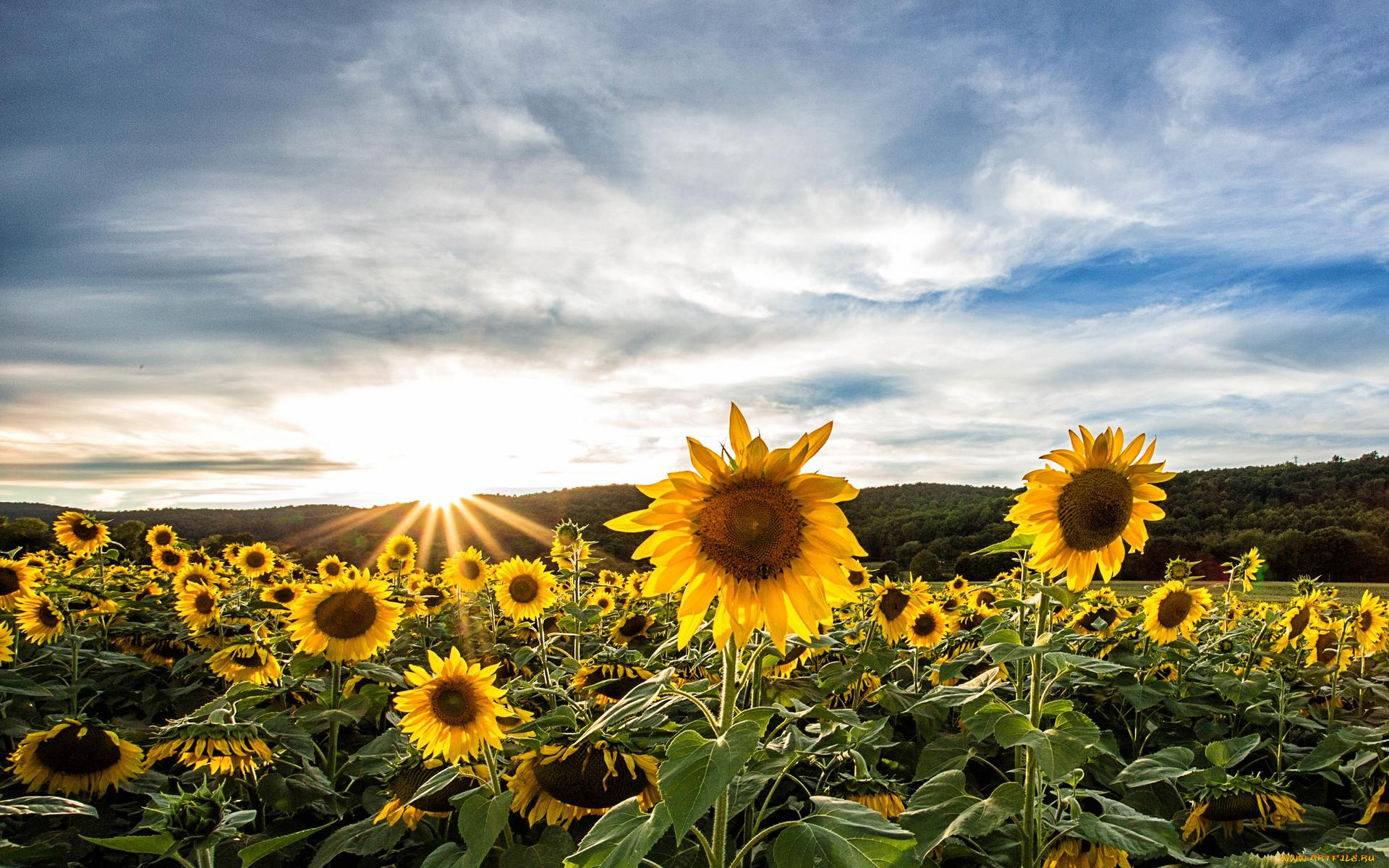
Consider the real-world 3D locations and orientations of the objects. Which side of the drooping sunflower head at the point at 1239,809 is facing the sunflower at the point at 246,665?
right

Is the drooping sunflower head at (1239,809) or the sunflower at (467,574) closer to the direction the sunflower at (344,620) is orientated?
the drooping sunflower head

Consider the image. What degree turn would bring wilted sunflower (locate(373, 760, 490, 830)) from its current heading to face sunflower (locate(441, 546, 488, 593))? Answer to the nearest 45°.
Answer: approximately 180°

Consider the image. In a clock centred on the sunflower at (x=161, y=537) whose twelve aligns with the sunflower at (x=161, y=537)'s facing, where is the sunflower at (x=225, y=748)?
the sunflower at (x=225, y=748) is roughly at 12 o'clock from the sunflower at (x=161, y=537).

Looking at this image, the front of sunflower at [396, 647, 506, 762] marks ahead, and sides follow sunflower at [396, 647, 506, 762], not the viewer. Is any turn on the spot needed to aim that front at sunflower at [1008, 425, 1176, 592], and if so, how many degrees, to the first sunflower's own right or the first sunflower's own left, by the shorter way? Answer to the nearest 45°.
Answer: approximately 90° to the first sunflower's own left

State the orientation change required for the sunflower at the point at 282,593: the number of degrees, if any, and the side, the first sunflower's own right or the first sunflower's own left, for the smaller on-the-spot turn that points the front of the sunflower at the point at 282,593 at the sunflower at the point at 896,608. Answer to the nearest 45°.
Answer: approximately 45° to the first sunflower's own left

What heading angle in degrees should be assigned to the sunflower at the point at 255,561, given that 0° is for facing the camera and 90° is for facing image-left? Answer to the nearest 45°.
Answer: approximately 0°

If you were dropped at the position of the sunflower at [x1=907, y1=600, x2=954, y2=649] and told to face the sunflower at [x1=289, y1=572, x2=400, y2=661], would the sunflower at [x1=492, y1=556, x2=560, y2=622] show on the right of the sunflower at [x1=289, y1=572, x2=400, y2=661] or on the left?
right

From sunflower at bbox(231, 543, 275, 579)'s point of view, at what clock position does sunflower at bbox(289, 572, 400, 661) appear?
sunflower at bbox(289, 572, 400, 661) is roughly at 12 o'clock from sunflower at bbox(231, 543, 275, 579).

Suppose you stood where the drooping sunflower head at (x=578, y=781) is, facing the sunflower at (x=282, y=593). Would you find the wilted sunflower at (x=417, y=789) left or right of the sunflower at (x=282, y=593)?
left

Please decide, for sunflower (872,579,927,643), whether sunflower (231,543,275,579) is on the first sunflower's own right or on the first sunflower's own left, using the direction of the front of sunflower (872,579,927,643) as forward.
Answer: on the first sunflower's own right
